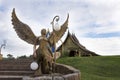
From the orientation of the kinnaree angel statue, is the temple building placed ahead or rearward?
rearward

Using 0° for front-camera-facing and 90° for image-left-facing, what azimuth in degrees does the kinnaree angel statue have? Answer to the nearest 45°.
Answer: approximately 0°
